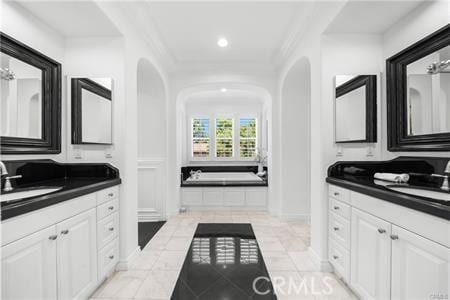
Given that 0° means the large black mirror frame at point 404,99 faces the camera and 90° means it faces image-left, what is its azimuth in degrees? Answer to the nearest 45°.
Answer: approximately 45°

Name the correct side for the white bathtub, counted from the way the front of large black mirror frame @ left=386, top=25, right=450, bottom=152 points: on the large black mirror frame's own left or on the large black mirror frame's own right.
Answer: on the large black mirror frame's own right

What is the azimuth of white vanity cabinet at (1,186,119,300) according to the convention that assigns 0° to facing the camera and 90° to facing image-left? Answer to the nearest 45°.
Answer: approximately 315°

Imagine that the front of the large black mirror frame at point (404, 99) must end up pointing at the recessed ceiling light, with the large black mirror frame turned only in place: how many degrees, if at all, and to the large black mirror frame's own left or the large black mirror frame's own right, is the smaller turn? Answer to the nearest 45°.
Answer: approximately 45° to the large black mirror frame's own right

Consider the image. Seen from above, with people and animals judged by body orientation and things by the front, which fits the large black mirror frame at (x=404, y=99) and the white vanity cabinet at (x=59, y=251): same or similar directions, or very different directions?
very different directions

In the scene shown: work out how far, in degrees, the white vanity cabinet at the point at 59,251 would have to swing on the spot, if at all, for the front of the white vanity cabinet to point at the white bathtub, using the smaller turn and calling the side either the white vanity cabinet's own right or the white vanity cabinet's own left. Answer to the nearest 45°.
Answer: approximately 90° to the white vanity cabinet's own left

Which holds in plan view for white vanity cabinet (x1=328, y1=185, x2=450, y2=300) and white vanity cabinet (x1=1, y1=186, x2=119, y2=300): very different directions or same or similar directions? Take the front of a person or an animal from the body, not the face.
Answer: very different directions

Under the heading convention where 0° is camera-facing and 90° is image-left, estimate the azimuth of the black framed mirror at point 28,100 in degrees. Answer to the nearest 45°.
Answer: approximately 315°
